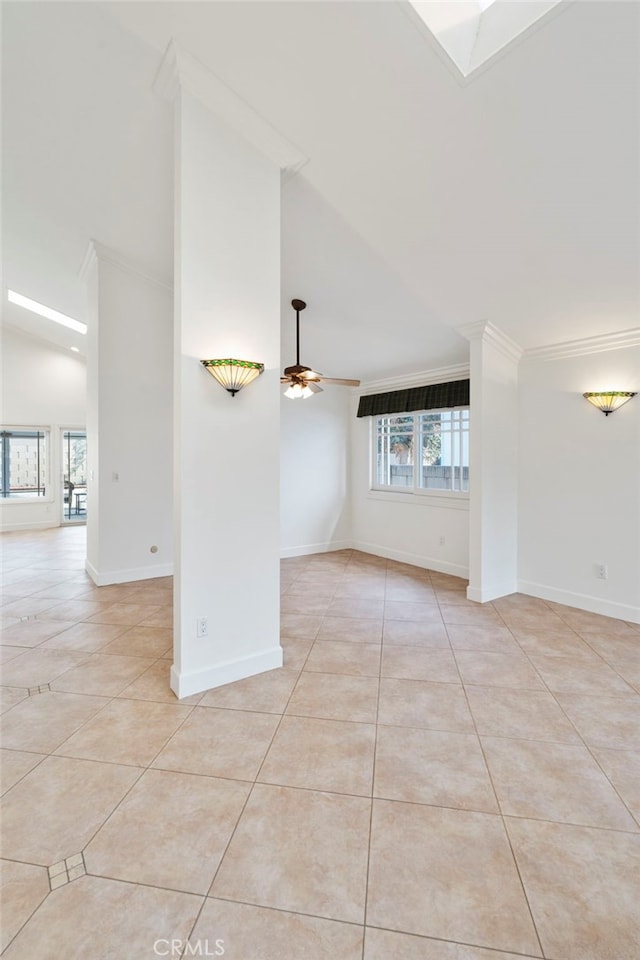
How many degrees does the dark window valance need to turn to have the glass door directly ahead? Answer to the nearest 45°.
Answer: approximately 45° to its right

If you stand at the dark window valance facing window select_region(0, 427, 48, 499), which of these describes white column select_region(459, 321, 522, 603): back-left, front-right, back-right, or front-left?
back-left

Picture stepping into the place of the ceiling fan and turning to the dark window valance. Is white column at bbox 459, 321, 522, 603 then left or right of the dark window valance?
right

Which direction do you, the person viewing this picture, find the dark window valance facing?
facing the viewer and to the left of the viewer

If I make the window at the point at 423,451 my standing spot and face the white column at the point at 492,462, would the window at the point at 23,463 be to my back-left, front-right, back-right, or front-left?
back-right

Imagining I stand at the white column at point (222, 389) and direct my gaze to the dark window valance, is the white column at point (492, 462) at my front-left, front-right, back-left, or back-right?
front-right

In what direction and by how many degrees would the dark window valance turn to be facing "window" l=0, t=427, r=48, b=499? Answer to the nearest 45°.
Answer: approximately 45° to its right

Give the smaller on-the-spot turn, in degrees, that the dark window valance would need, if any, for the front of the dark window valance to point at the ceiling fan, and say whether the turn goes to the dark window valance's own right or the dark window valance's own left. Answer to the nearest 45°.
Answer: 0° — it already faces it

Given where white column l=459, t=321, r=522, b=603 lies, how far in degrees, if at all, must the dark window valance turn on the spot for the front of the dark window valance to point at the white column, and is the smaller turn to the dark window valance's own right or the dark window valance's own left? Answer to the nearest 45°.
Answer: approximately 90° to the dark window valance's own left

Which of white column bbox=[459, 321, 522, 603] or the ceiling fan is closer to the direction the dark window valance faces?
the ceiling fan
